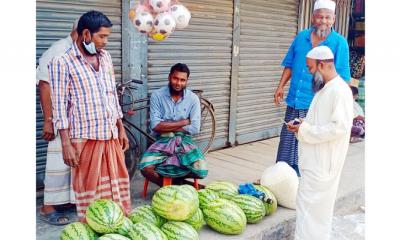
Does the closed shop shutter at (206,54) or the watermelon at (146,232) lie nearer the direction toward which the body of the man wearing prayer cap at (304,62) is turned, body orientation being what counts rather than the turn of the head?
the watermelon

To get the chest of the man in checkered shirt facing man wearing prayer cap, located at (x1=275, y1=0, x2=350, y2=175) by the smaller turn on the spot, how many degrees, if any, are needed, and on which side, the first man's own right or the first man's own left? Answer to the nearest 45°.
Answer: approximately 90° to the first man's own left

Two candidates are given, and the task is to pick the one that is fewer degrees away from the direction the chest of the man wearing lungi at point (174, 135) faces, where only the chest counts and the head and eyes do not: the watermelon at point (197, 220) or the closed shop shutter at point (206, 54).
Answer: the watermelon

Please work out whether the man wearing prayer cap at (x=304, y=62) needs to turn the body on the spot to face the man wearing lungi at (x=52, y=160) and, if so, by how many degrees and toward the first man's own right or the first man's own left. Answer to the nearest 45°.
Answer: approximately 45° to the first man's own right

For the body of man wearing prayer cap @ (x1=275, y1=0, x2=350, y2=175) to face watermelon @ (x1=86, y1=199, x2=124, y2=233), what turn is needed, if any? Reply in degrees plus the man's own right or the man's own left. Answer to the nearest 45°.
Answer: approximately 45° to the man's own right

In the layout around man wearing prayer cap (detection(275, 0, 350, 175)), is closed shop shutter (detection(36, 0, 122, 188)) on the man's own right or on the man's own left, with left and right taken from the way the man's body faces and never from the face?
on the man's own right

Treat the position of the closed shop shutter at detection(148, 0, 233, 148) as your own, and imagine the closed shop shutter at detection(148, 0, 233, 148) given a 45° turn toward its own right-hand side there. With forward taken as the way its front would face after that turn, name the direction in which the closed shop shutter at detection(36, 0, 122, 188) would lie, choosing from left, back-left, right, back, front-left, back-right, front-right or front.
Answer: front

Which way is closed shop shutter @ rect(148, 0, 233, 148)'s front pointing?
toward the camera

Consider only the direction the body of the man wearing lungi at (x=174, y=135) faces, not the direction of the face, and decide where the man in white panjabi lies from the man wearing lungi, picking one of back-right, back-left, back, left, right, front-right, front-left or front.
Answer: front-left

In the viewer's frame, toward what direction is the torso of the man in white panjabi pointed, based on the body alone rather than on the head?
to the viewer's left

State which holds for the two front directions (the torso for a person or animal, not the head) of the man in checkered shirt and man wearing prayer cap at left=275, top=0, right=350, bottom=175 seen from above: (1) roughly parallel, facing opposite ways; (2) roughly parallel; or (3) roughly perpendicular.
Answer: roughly perpendicular

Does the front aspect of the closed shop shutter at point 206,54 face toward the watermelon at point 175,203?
yes

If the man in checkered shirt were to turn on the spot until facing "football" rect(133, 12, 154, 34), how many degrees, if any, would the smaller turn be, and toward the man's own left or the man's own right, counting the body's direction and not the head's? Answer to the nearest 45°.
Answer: approximately 90° to the man's own left
